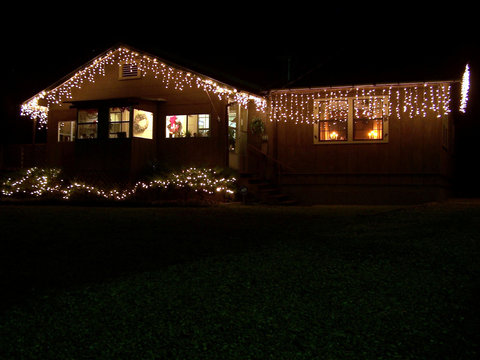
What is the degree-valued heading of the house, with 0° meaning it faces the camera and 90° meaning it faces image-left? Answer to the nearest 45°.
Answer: approximately 0°
